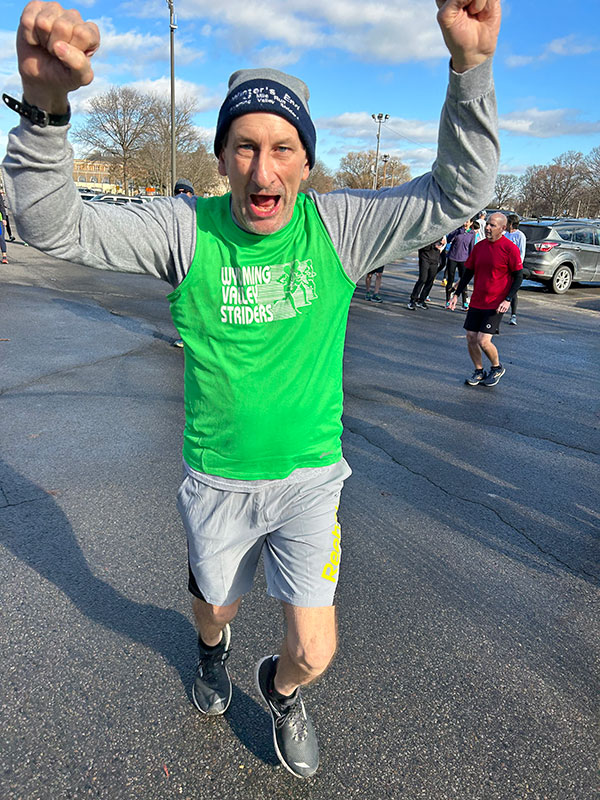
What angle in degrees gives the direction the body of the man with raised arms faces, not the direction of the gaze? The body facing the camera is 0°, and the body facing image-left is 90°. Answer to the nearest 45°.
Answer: approximately 0°

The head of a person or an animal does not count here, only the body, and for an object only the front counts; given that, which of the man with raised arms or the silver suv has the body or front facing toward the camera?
the man with raised arms

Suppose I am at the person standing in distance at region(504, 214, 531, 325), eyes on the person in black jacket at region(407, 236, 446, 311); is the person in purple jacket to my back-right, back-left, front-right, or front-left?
front-right

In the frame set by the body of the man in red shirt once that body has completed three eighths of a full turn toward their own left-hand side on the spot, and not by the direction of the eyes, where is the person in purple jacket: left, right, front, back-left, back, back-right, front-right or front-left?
left

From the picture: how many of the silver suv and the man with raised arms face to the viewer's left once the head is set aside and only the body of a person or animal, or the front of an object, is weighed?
0

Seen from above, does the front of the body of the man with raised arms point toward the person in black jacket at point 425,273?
no

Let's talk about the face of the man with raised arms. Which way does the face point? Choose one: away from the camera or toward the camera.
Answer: toward the camera
